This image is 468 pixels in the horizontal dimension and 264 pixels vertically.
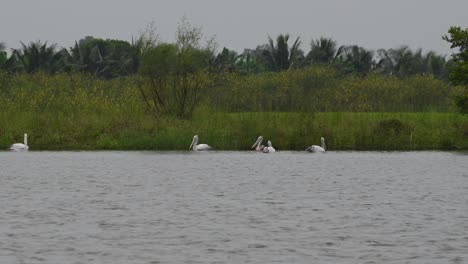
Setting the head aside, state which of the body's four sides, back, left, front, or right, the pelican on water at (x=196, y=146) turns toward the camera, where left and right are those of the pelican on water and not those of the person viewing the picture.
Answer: left

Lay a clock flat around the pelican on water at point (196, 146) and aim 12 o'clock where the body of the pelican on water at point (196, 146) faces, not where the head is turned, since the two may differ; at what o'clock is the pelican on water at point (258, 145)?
the pelican on water at point (258, 145) is roughly at 6 o'clock from the pelican on water at point (196, 146).
